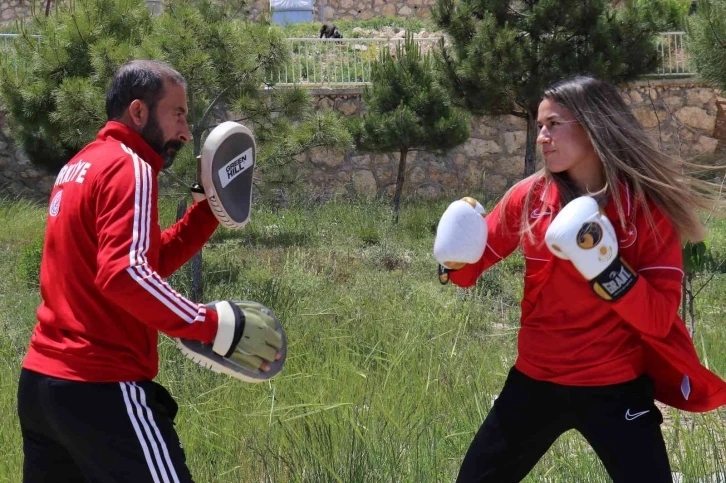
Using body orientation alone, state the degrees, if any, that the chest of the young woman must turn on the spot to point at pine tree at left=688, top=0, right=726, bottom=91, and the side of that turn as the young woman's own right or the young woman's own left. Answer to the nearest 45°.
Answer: approximately 135° to the young woman's own right

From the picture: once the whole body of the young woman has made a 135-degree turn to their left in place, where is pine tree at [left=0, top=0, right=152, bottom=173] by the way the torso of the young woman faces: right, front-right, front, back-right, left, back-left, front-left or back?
back-left

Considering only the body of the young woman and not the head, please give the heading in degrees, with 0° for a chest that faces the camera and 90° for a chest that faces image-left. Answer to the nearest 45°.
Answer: approximately 45°

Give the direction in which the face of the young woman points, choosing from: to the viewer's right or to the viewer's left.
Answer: to the viewer's left

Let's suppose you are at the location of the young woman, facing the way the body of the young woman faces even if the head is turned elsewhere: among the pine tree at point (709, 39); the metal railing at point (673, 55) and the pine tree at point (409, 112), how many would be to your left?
0

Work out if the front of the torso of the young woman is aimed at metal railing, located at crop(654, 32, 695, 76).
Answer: no

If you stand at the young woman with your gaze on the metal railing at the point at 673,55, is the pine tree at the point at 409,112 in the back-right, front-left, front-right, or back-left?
front-left

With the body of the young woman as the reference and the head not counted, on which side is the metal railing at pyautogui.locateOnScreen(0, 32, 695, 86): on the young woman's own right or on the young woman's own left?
on the young woman's own right

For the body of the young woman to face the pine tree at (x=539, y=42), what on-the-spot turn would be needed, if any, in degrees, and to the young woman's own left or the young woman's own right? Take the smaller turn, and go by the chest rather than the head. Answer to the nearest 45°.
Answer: approximately 135° to the young woman's own right
